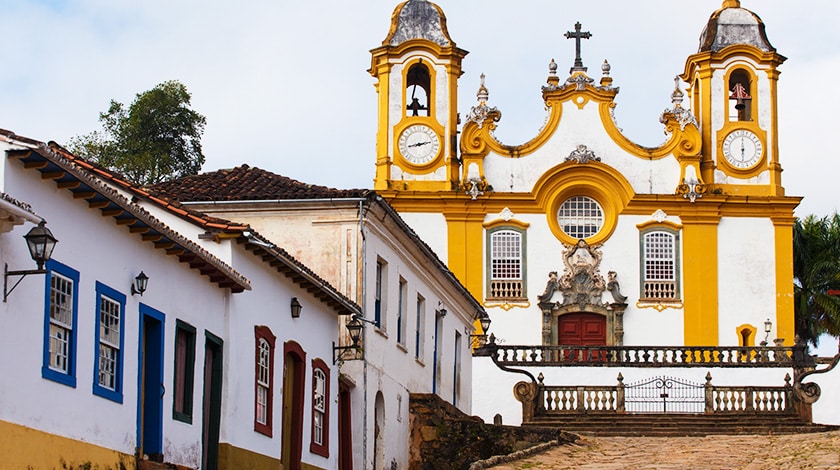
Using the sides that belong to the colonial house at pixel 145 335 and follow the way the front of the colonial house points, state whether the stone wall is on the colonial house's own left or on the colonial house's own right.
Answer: on the colonial house's own left

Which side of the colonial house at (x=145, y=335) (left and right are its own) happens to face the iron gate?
left

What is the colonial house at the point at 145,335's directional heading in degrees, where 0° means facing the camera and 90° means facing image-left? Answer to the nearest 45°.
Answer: approximately 315°

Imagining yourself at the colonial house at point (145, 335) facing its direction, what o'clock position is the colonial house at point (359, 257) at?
the colonial house at point (359, 257) is roughly at 8 o'clock from the colonial house at point (145, 335).
